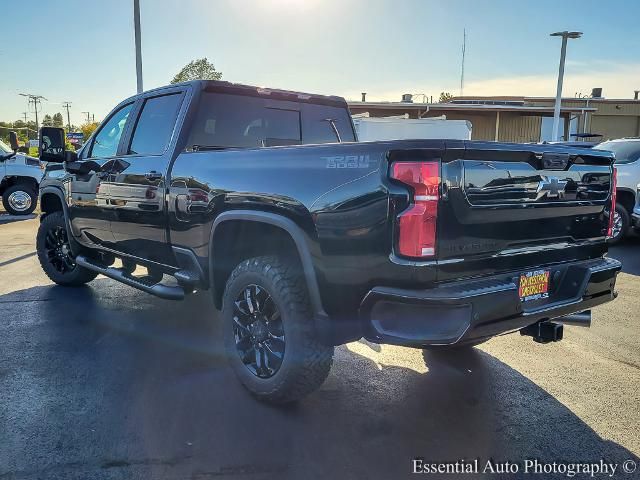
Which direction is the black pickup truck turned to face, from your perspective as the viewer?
facing away from the viewer and to the left of the viewer

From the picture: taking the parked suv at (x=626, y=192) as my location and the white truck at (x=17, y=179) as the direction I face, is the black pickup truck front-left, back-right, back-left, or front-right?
front-left

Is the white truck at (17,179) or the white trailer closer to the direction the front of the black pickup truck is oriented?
the white truck

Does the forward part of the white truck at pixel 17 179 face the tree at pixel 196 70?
no

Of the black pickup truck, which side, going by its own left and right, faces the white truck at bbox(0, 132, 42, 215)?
front

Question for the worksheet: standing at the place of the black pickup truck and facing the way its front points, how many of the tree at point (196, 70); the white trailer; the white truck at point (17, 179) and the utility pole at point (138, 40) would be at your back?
0

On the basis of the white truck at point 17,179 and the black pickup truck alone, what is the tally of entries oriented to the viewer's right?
1

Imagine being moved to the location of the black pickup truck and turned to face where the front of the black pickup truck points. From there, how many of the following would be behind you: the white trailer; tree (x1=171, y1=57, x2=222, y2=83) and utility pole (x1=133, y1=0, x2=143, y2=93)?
0

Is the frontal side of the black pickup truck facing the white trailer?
no

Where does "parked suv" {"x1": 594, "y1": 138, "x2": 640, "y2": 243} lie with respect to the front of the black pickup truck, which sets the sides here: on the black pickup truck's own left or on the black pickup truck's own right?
on the black pickup truck's own right

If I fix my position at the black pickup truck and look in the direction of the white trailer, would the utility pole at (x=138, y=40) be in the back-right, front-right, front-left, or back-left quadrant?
front-left
